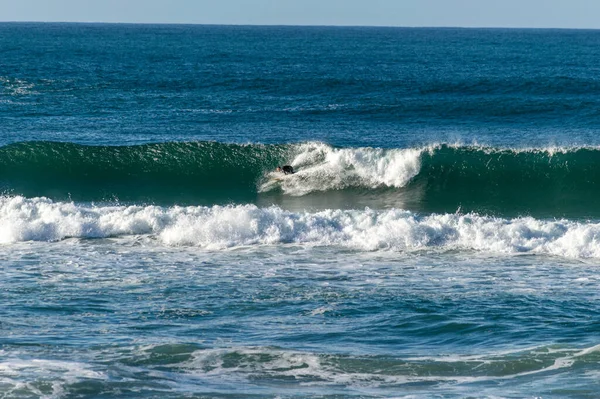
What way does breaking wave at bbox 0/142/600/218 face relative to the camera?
toward the camera
